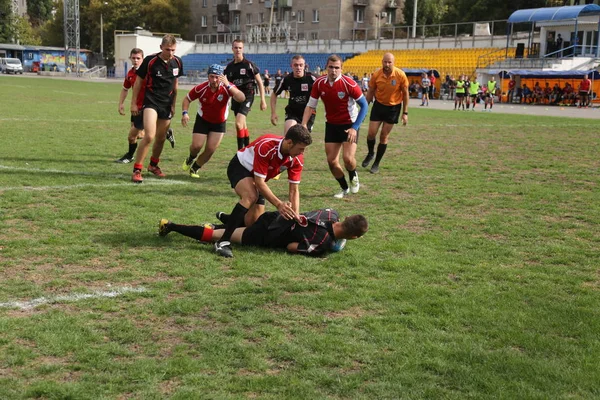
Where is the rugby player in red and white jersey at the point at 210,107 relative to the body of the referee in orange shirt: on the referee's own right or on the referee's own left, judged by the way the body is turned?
on the referee's own right

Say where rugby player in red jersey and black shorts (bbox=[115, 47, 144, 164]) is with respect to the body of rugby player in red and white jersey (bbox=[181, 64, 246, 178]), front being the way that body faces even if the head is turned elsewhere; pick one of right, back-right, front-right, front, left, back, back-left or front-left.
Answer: back-right

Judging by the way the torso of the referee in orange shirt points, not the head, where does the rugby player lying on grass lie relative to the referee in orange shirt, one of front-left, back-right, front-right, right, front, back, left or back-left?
front

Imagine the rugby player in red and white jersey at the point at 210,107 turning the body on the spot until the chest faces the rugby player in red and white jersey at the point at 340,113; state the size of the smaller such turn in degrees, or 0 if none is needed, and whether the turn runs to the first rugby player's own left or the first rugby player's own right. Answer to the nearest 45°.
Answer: approximately 45° to the first rugby player's own left

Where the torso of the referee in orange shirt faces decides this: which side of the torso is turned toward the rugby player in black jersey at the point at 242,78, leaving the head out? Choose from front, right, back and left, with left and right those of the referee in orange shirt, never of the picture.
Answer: right

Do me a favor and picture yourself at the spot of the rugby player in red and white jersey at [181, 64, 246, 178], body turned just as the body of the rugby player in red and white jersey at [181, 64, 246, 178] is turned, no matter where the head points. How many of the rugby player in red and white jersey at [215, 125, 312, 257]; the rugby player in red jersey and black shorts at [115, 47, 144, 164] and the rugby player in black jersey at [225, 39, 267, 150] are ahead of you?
1

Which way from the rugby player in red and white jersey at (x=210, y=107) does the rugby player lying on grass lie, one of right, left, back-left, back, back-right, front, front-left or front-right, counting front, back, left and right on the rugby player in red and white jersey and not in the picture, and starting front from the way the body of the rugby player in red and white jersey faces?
front

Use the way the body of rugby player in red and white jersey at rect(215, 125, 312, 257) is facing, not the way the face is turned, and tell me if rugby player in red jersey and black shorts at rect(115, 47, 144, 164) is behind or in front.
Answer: behind

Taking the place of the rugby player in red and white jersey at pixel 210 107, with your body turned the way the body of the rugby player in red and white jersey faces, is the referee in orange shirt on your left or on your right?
on your left

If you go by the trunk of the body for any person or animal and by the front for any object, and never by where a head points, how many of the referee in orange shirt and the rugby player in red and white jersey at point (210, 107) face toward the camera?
2

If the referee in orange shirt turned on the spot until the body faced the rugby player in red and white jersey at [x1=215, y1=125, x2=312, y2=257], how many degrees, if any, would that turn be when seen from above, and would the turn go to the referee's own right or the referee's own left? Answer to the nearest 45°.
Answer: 0° — they already face them

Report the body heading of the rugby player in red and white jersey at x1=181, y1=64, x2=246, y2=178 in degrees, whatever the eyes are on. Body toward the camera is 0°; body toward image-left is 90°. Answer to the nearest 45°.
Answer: approximately 0°
